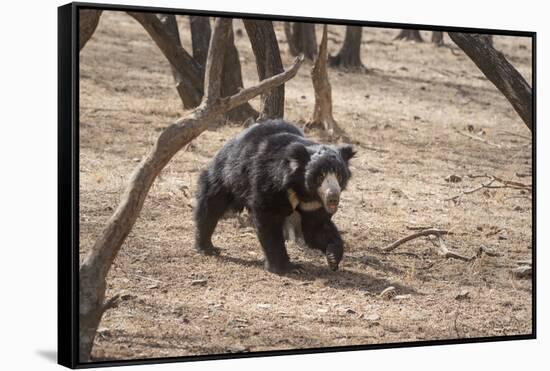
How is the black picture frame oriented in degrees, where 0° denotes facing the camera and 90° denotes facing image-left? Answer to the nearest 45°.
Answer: approximately 315°
